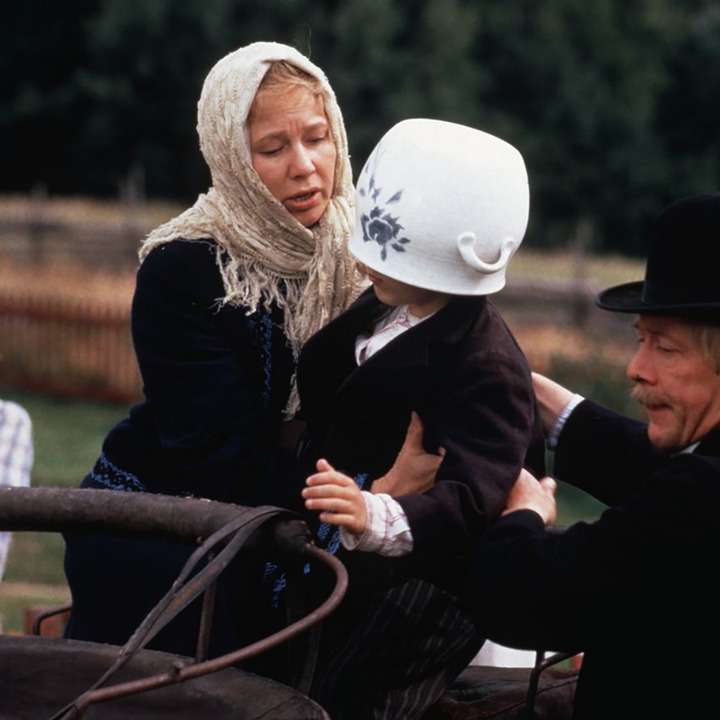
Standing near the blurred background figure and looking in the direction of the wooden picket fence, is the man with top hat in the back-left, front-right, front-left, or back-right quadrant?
back-right

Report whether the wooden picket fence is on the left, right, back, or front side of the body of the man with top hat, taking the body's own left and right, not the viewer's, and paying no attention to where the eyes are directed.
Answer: right

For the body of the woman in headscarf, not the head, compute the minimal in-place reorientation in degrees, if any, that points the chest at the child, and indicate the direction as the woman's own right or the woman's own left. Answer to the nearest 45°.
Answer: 0° — they already face them

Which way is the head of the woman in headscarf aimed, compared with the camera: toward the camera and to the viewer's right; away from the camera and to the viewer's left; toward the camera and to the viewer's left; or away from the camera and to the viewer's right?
toward the camera and to the viewer's right

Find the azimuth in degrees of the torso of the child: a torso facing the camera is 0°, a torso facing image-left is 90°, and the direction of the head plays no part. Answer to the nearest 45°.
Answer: approximately 45°

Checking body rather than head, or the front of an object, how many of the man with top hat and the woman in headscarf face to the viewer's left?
1

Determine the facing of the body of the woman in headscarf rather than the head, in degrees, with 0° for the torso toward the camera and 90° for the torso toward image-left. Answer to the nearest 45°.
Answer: approximately 315°

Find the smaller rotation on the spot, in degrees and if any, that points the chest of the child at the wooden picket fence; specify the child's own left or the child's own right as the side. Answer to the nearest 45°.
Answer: approximately 135° to the child's own right

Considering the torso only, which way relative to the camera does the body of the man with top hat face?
to the viewer's left

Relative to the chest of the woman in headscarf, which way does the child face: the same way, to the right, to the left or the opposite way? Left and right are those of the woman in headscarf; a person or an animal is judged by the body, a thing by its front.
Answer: to the right

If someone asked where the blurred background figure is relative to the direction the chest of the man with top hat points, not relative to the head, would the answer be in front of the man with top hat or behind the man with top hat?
in front

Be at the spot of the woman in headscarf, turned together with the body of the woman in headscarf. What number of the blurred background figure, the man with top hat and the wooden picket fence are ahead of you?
1
